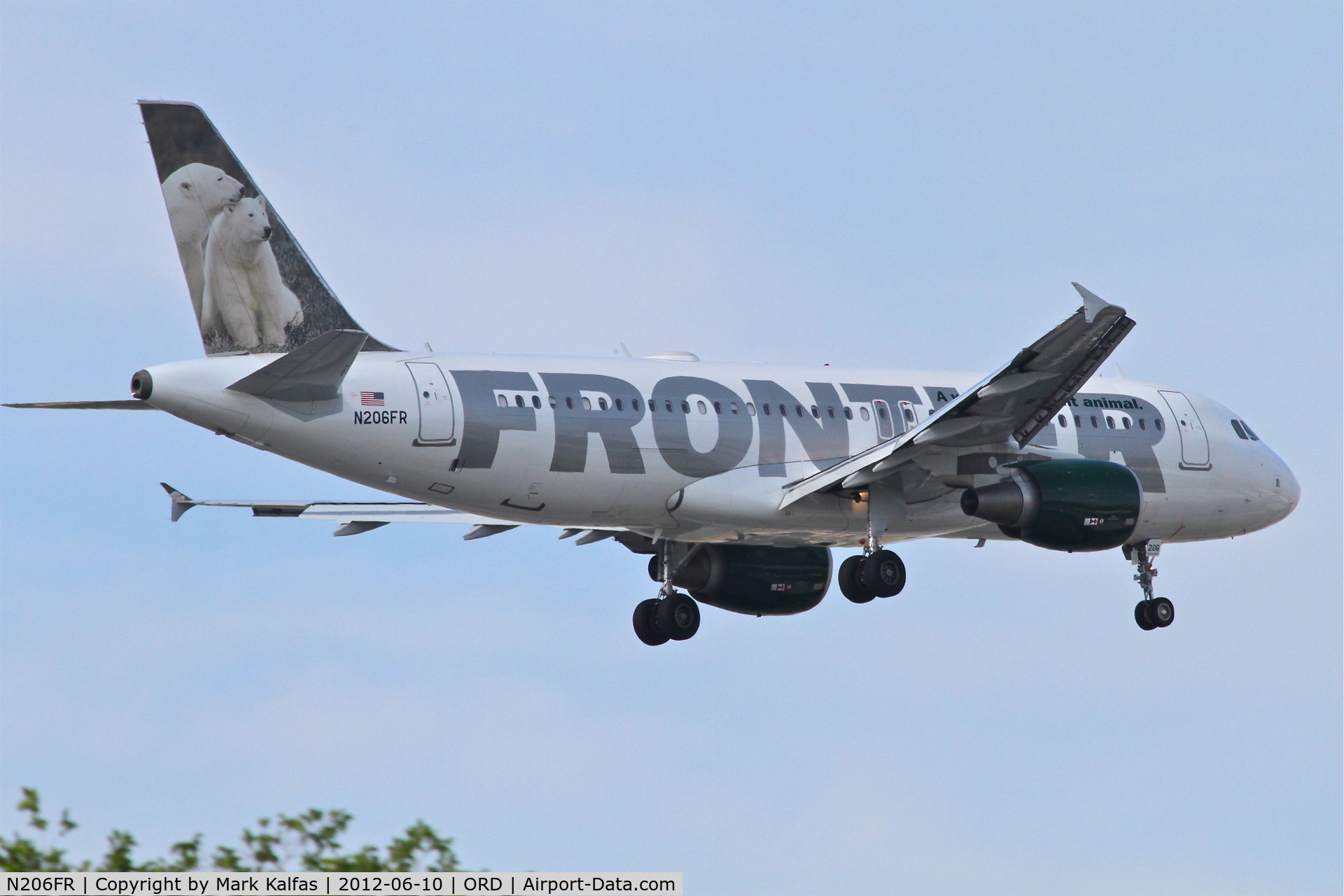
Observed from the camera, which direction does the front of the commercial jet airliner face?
facing away from the viewer and to the right of the viewer
